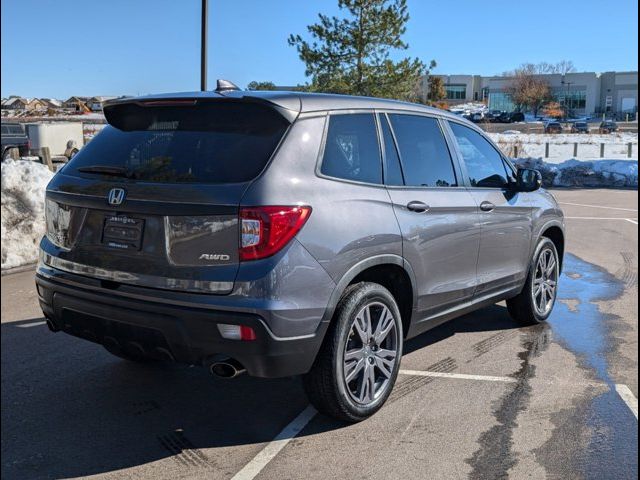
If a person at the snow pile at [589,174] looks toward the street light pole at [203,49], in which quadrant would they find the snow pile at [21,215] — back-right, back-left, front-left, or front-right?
front-left

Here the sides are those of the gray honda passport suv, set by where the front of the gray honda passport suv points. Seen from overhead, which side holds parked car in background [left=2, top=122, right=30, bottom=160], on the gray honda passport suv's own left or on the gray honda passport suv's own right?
on the gray honda passport suv's own left

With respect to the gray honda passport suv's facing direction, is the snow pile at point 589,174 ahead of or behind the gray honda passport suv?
ahead

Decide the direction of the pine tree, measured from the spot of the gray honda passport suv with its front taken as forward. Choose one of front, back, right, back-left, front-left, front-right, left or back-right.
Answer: front-left

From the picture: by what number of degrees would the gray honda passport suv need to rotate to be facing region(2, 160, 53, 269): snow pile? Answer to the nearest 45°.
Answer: approximately 90° to its left

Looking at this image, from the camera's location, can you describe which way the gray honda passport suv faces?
facing away from the viewer and to the right of the viewer

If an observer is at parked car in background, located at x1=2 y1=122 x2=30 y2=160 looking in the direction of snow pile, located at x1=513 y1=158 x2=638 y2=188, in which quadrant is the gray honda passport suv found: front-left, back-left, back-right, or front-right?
front-right

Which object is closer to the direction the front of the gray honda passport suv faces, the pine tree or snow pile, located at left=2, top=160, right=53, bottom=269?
the pine tree

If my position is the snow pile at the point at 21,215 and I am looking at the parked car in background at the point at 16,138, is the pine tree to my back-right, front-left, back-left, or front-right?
front-right

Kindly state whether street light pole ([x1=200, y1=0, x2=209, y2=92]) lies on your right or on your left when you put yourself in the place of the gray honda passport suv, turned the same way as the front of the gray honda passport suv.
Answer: on your left

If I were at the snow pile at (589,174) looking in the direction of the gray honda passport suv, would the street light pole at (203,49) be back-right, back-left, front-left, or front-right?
front-right

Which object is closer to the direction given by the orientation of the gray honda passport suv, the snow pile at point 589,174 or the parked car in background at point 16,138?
the snow pile
